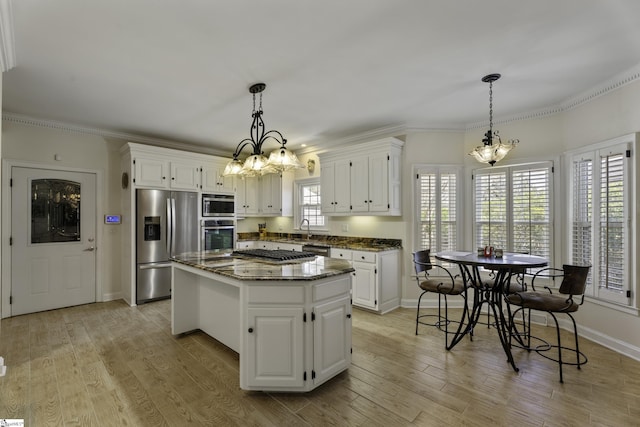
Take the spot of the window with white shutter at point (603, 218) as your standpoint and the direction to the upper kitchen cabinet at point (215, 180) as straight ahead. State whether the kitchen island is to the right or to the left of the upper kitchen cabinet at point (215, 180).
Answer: left

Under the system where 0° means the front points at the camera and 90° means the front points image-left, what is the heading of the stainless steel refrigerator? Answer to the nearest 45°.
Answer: approximately 315°

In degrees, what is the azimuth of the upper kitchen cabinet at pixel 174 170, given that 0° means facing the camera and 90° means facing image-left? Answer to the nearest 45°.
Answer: approximately 315°

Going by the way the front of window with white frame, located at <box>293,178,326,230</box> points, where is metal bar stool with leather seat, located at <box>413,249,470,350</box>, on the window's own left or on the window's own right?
on the window's own left
